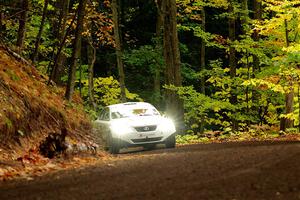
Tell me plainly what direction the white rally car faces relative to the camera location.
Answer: facing the viewer and to the right of the viewer
